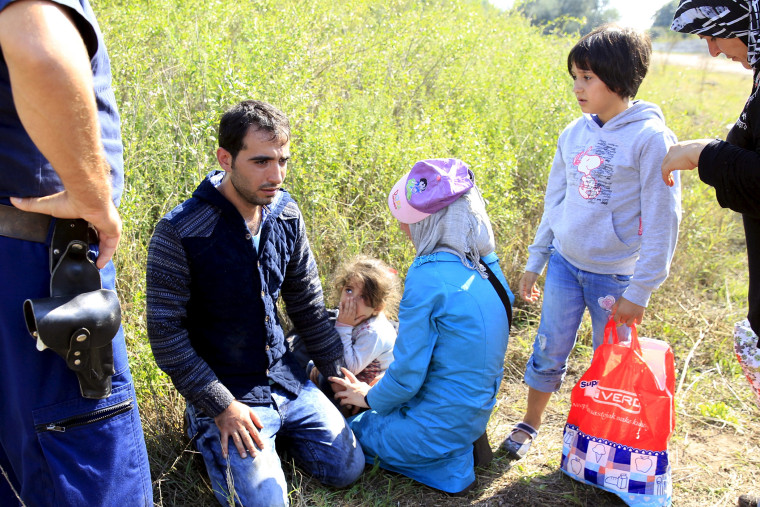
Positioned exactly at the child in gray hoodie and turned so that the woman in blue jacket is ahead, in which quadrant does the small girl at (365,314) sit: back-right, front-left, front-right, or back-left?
front-right

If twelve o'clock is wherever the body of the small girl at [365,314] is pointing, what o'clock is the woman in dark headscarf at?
The woman in dark headscarf is roughly at 9 o'clock from the small girl.

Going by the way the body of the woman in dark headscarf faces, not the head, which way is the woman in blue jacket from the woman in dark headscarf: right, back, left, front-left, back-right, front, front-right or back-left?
front

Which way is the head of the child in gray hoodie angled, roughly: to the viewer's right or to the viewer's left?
to the viewer's left

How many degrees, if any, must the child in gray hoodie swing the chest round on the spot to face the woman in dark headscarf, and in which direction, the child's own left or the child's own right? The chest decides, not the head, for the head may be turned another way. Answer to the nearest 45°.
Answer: approximately 90° to the child's own left

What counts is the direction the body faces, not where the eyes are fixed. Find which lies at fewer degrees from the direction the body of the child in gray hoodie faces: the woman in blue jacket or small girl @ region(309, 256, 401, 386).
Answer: the woman in blue jacket

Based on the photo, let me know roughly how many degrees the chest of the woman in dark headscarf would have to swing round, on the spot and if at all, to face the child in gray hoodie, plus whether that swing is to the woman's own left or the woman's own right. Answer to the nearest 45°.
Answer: approximately 45° to the woman's own right

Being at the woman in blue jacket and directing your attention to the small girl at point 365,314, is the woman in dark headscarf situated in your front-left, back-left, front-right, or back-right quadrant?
back-right

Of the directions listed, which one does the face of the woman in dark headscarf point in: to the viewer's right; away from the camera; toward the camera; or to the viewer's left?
to the viewer's left

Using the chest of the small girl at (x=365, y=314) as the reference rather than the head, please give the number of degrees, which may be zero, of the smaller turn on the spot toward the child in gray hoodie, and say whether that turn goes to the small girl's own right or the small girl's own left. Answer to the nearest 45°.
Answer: approximately 90° to the small girl's own left

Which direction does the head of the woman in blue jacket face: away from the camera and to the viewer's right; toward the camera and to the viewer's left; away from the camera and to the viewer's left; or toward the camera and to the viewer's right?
away from the camera and to the viewer's left

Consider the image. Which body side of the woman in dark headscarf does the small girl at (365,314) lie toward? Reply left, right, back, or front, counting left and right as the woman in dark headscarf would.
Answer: front

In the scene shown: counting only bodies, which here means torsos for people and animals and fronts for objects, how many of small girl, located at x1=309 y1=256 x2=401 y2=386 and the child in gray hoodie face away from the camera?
0

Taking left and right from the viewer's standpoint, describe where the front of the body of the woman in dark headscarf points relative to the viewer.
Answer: facing to the left of the viewer
